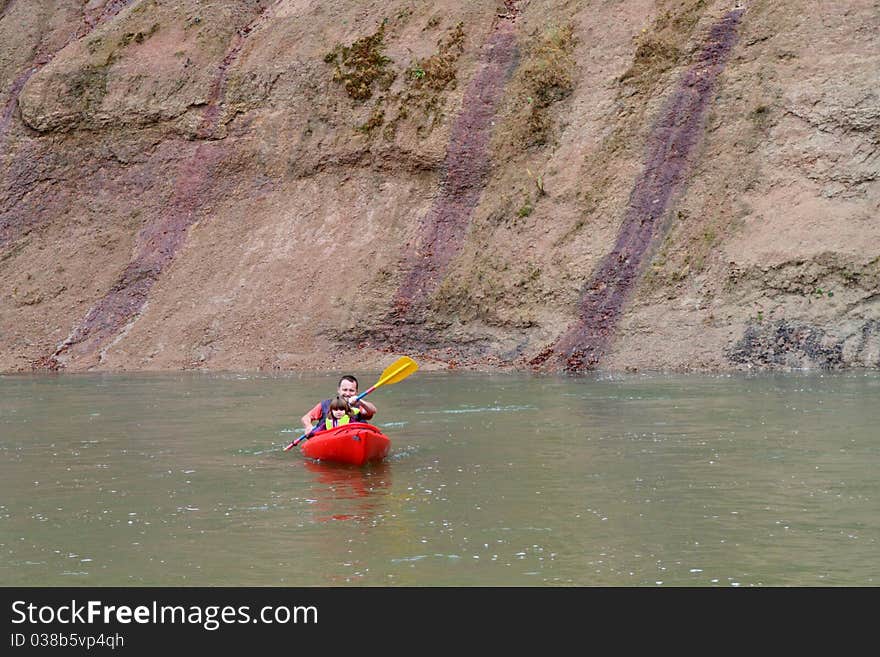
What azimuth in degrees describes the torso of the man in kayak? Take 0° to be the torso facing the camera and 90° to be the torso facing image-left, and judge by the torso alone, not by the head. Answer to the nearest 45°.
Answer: approximately 0°
